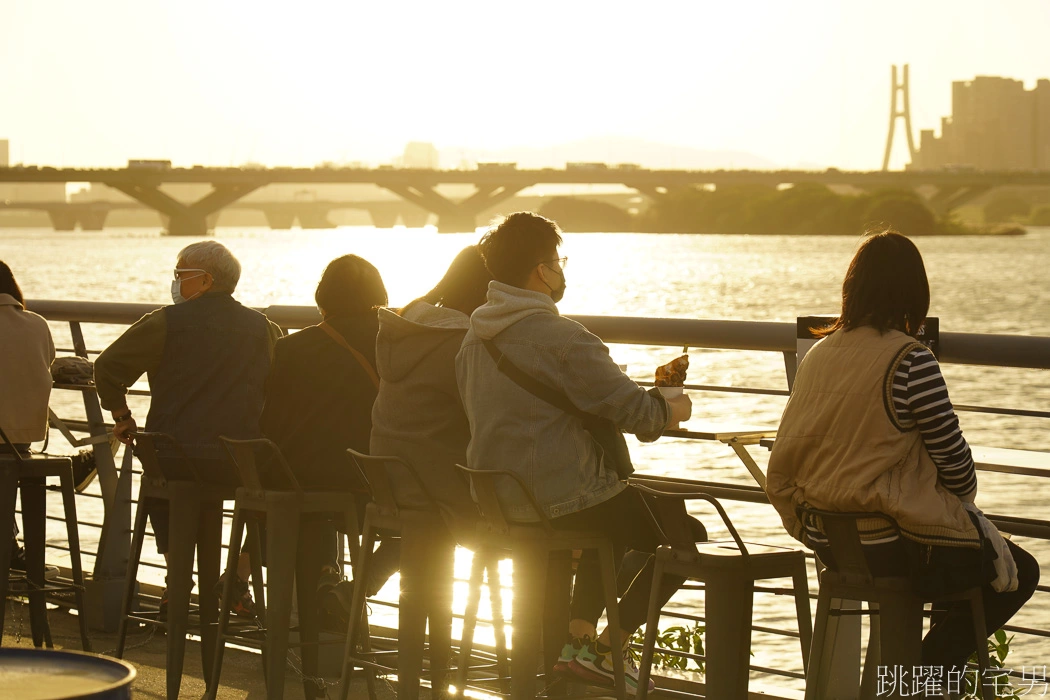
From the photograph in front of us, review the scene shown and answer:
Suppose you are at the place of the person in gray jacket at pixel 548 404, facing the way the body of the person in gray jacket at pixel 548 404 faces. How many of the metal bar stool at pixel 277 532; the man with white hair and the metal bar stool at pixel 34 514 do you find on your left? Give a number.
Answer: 3

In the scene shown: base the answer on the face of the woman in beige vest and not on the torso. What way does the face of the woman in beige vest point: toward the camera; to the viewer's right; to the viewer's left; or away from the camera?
away from the camera

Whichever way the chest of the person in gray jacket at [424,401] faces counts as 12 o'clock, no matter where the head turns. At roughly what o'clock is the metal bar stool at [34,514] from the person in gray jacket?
The metal bar stool is roughly at 9 o'clock from the person in gray jacket.

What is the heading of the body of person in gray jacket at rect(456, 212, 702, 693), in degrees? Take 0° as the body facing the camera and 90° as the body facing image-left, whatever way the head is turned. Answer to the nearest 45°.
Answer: approximately 225°

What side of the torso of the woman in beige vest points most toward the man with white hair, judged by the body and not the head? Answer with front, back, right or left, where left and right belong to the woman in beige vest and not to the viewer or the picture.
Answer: left

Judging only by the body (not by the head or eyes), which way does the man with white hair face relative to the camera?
away from the camera

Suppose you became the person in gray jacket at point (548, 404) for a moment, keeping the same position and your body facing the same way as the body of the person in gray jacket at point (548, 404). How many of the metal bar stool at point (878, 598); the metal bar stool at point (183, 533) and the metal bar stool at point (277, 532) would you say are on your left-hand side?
2

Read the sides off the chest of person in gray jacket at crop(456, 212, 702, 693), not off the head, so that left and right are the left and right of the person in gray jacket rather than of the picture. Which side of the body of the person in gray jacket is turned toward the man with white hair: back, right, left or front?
left

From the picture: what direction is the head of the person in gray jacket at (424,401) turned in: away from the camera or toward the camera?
away from the camera

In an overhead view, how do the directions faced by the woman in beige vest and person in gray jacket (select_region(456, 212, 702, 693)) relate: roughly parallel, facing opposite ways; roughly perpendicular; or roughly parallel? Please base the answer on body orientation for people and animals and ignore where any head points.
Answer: roughly parallel

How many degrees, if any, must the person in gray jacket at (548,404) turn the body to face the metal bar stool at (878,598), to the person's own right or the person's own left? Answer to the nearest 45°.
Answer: approximately 90° to the person's own right

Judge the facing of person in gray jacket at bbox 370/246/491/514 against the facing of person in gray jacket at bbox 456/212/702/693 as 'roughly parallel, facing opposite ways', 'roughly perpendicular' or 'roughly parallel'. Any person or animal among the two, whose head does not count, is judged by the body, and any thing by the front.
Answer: roughly parallel

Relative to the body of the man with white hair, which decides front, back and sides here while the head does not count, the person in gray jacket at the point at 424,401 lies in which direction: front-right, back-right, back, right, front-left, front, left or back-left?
back-right

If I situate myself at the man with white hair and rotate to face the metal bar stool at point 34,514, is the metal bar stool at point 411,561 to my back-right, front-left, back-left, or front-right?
back-left

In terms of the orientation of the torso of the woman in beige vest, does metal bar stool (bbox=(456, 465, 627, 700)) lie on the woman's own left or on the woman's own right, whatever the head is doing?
on the woman's own left
